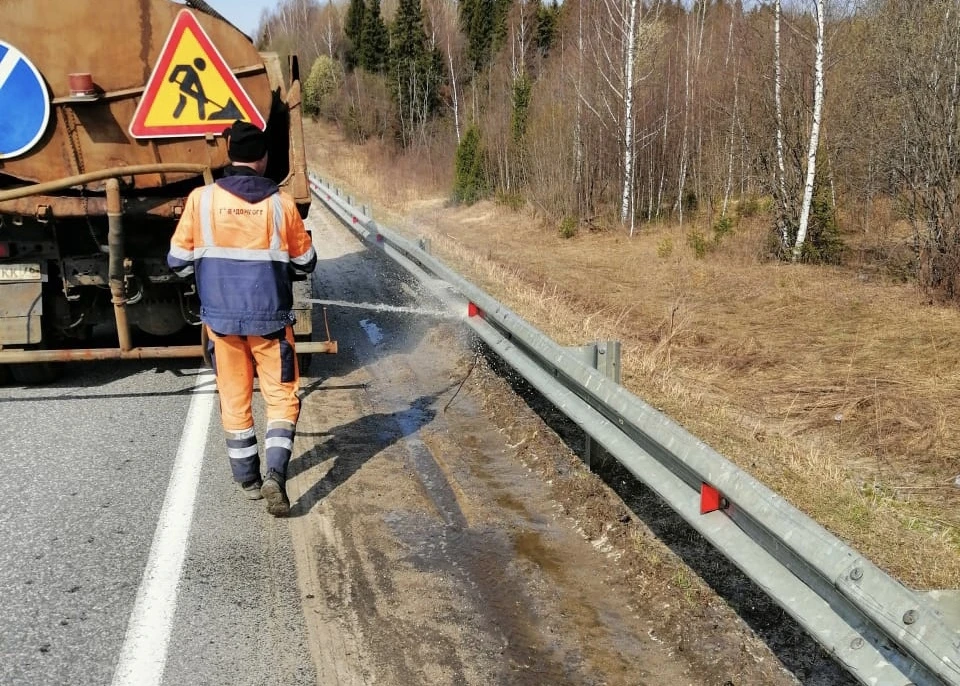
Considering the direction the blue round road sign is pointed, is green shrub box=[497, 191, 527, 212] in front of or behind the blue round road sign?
behind

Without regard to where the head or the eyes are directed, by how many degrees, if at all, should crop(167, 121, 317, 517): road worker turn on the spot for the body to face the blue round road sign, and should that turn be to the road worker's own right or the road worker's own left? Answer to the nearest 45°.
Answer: approximately 45° to the road worker's own left

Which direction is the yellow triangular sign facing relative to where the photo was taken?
toward the camera

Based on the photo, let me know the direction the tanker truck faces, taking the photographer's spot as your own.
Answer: facing away from the viewer

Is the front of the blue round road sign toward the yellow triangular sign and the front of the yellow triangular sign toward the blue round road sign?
no

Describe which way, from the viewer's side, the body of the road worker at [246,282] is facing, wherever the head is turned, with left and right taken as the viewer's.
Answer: facing away from the viewer

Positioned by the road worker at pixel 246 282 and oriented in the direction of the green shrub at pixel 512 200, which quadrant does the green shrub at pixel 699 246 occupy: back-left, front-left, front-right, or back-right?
front-right

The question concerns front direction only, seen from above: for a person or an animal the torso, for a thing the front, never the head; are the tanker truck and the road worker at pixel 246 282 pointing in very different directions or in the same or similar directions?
same or similar directions

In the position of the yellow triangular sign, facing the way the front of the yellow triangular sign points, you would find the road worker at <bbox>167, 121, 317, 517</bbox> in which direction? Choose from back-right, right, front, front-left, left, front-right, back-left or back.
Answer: front

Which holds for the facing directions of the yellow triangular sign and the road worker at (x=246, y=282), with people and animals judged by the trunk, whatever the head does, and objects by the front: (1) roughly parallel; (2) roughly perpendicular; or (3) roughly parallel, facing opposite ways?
roughly parallel, facing opposite ways

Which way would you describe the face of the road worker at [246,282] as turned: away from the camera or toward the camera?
away from the camera

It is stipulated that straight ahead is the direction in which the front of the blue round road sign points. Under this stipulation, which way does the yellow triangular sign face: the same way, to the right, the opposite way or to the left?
the same way

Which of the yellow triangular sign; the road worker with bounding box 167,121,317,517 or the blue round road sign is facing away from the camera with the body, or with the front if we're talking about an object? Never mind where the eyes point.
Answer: the road worker

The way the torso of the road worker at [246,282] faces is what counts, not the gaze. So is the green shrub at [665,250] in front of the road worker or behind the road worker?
in front

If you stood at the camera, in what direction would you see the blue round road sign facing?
facing the viewer
